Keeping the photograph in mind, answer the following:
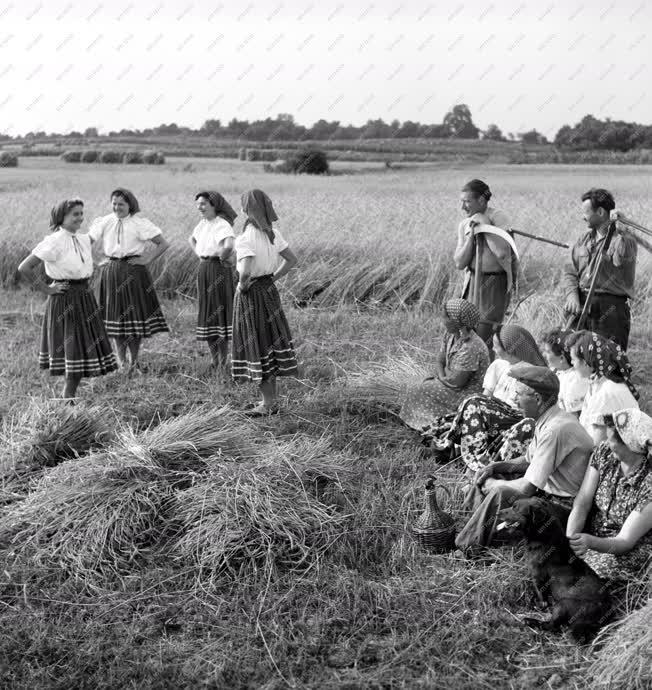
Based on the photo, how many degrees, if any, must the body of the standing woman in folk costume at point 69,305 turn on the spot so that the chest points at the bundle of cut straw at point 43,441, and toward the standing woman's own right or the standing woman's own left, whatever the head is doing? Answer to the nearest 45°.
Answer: approximately 45° to the standing woman's own right

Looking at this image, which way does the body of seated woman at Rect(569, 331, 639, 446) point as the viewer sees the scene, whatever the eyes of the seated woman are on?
to the viewer's left

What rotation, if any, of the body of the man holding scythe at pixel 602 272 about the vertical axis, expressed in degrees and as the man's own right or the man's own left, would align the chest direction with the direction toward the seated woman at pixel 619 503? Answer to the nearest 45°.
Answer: approximately 45° to the man's own left

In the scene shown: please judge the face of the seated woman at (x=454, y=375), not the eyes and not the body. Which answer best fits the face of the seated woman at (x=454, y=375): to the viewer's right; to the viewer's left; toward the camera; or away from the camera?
to the viewer's left

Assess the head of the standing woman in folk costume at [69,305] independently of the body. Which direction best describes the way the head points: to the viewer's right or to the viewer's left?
to the viewer's right

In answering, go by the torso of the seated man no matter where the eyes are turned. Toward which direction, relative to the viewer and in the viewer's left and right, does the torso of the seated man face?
facing to the left of the viewer

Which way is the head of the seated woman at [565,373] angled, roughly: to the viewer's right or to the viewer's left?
to the viewer's left

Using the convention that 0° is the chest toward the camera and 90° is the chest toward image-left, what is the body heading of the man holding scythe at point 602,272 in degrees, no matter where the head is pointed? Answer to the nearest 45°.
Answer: approximately 45°

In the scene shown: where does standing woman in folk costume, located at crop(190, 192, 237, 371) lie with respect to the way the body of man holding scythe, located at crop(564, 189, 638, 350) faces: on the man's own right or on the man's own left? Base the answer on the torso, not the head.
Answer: on the man's own right

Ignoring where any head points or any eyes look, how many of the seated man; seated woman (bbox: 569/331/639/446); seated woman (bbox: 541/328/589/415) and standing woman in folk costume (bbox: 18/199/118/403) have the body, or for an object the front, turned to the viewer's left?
3
